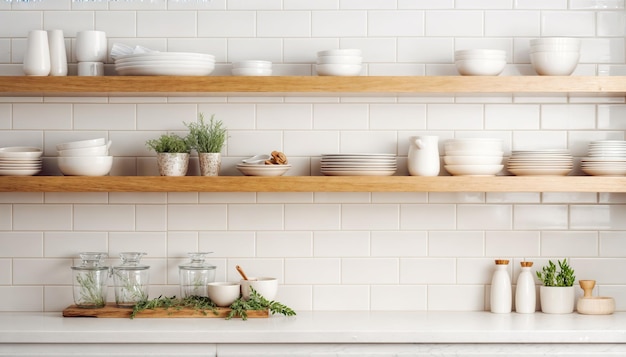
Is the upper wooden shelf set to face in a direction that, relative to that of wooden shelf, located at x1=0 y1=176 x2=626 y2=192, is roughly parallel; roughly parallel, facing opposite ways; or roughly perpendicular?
roughly parallel

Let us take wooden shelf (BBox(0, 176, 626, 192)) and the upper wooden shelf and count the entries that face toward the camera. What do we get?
2

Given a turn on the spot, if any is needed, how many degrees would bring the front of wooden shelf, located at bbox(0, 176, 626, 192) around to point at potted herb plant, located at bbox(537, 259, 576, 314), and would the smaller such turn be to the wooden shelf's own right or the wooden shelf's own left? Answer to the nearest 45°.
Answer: approximately 90° to the wooden shelf's own left

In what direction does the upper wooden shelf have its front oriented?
toward the camera

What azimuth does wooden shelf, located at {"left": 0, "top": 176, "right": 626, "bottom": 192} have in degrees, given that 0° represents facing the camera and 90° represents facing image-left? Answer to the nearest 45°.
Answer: approximately 0°
